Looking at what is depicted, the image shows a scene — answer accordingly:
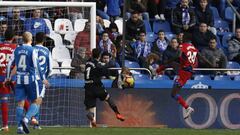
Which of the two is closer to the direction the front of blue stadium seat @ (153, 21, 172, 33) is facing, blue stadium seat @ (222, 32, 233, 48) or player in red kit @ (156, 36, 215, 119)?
the player in red kit

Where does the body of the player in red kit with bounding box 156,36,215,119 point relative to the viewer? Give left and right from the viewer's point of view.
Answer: facing away from the viewer and to the left of the viewer

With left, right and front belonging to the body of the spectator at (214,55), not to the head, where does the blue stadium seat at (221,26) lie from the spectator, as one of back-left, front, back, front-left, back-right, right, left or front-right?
back

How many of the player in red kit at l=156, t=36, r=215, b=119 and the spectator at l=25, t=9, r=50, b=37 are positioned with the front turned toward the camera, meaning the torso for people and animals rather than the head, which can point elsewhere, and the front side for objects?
1

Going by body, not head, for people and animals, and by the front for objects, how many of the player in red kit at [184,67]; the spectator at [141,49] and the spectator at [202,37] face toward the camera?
2

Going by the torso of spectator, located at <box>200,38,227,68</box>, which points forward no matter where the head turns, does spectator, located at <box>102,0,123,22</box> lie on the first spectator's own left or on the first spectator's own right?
on the first spectator's own right

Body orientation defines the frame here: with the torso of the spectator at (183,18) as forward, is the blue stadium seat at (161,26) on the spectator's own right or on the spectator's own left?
on the spectator's own right
